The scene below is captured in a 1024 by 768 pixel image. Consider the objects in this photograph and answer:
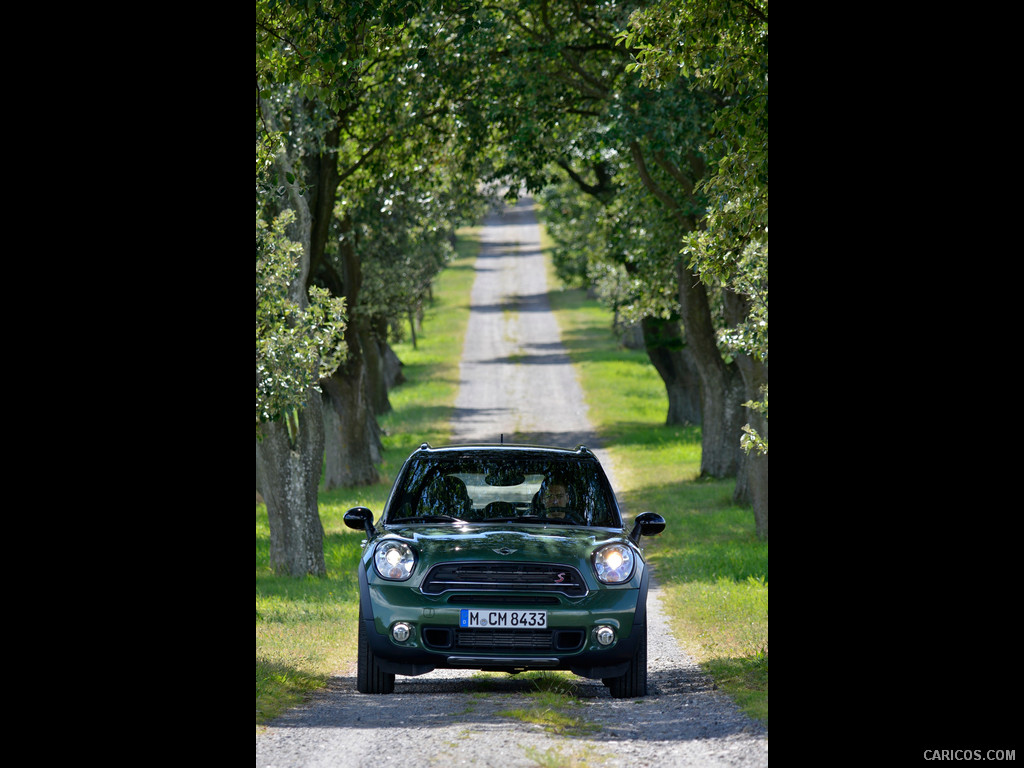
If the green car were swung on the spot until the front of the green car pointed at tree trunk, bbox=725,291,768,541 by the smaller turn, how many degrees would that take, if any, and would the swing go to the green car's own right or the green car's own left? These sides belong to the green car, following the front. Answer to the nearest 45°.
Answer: approximately 180°

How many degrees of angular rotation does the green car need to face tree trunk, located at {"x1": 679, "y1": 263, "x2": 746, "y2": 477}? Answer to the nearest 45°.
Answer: approximately 180°

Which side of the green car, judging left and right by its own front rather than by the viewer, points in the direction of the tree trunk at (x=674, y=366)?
back

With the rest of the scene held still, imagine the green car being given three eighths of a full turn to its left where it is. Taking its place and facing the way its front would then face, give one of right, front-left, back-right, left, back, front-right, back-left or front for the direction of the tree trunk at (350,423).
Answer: front-left

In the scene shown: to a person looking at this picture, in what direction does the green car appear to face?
facing the viewer
